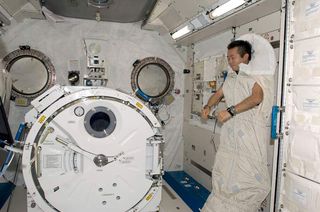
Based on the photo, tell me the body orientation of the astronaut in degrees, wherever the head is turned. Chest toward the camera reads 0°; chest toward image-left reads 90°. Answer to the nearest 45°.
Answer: approximately 45°
